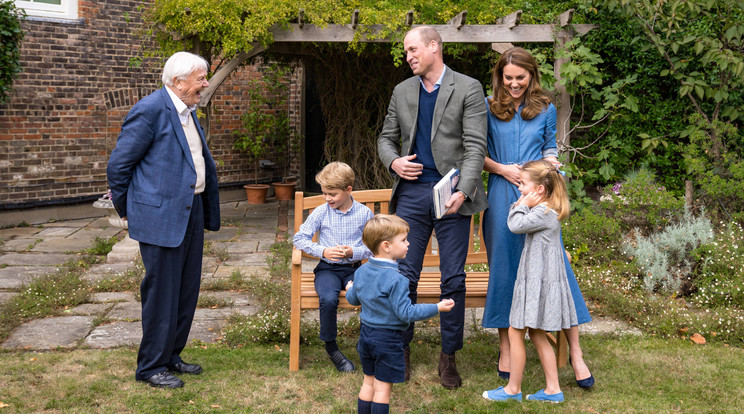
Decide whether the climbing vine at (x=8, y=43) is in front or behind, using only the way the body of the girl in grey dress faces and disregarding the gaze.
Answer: in front

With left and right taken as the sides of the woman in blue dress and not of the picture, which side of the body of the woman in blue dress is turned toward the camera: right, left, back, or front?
front

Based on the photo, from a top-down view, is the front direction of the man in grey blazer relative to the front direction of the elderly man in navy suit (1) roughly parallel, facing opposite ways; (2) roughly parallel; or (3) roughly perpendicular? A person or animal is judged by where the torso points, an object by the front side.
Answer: roughly perpendicular

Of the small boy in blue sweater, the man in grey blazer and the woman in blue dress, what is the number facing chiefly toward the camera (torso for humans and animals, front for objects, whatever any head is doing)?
2

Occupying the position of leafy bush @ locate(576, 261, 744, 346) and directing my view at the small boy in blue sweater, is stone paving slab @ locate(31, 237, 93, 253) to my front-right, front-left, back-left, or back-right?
front-right

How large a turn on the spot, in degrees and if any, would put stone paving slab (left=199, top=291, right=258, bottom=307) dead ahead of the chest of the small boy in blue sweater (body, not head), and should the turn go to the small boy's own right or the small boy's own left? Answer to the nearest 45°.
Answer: approximately 90° to the small boy's own left

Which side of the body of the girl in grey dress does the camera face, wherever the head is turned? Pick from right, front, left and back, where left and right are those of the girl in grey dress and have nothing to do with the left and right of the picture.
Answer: left

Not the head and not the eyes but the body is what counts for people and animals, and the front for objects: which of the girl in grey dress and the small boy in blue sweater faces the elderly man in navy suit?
the girl in grey dress

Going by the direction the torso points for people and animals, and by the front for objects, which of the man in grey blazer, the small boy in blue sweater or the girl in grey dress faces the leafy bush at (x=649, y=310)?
the small boy in blue sweater

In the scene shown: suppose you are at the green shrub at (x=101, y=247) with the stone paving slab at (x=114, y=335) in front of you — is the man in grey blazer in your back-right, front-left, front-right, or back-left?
front-left

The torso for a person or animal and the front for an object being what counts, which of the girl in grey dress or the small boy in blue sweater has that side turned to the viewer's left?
the girl in grey dress

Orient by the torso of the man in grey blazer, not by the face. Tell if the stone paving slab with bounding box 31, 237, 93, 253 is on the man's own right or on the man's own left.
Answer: on the man's own right

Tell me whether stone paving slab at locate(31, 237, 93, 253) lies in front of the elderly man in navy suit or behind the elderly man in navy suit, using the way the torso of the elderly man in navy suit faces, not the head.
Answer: behind

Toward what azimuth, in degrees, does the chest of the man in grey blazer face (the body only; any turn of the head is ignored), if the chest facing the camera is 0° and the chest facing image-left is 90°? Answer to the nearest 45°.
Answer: approximately 0°

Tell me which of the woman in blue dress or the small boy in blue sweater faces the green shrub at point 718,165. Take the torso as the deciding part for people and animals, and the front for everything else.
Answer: the small boy in blue sweater

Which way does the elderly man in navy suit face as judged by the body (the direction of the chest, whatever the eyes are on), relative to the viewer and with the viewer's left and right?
facing the viewer and to the right of the viewer

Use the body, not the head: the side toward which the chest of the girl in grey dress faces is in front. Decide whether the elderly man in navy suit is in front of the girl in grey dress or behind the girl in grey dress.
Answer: in front

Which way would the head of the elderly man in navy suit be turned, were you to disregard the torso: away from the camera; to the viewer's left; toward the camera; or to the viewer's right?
to the viewer's right
